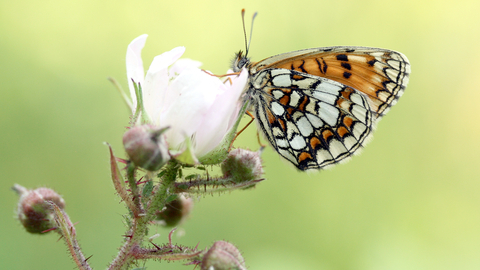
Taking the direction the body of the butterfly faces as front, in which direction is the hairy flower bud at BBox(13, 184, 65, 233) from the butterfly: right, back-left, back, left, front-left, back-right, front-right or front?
front-left

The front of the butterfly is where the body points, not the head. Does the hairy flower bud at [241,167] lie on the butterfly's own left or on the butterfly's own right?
on the butterfly's own left

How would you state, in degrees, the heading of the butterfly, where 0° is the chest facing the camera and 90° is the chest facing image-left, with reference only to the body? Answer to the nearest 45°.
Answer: approximately 90°

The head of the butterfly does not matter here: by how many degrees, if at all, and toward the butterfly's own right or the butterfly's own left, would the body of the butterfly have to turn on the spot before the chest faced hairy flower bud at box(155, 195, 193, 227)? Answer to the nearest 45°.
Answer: approximately 45° to the butterfly's own left
